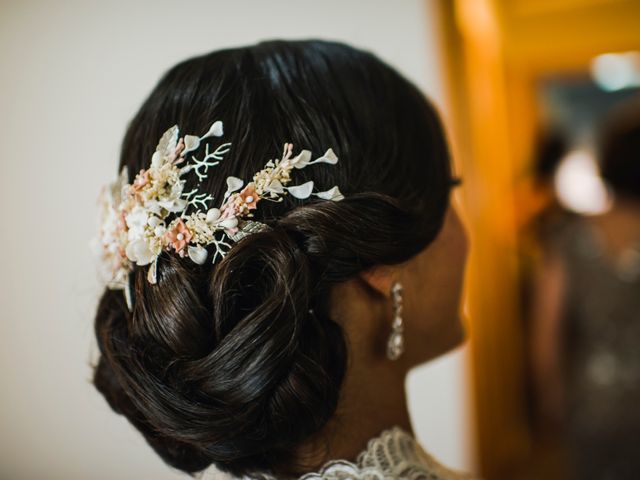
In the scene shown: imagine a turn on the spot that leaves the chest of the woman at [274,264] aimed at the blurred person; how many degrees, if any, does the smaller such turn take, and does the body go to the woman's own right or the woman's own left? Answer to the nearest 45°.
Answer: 0° — they already face them

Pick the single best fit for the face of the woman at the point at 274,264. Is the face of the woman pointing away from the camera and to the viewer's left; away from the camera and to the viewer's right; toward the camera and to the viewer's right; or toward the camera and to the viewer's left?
away from the camera and to the viewer's right

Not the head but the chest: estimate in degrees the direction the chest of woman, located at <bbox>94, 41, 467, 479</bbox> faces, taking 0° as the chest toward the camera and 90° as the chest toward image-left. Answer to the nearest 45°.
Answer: approximately 225°
